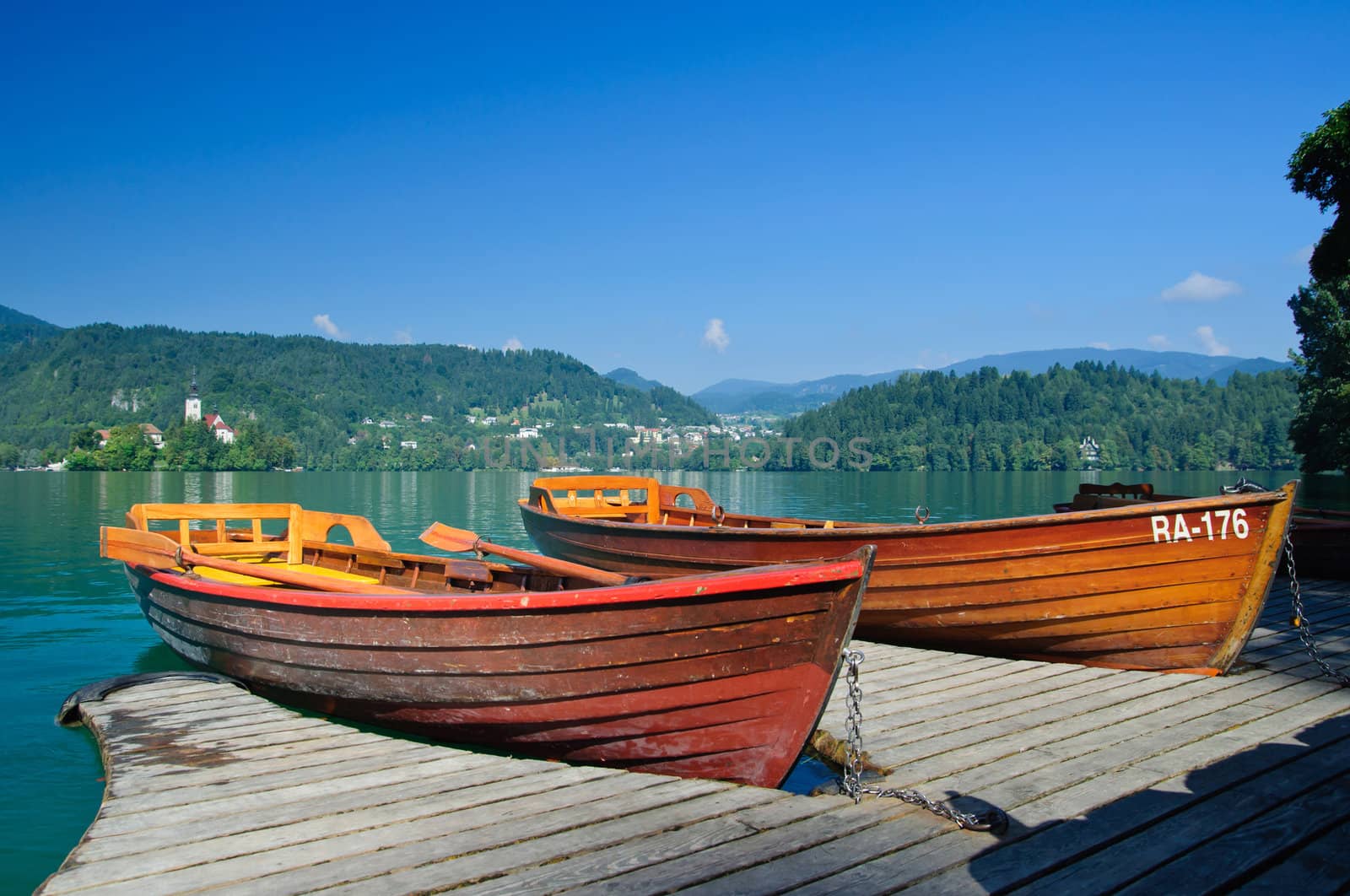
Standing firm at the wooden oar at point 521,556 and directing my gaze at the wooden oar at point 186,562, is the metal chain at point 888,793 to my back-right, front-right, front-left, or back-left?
back-left

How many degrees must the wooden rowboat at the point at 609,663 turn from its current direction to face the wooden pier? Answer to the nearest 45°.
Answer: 0° — it already faces it

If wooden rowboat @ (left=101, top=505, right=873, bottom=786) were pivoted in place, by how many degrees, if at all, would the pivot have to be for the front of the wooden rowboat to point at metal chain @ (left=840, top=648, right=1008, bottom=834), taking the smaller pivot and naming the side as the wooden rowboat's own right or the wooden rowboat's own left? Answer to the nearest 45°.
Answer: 0° — it already faces it

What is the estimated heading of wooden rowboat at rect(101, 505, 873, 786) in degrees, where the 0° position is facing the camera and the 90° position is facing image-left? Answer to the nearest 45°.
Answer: approximately 315°

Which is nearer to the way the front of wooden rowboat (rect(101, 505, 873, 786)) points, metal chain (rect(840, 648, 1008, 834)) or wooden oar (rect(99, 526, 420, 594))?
the metal chain
